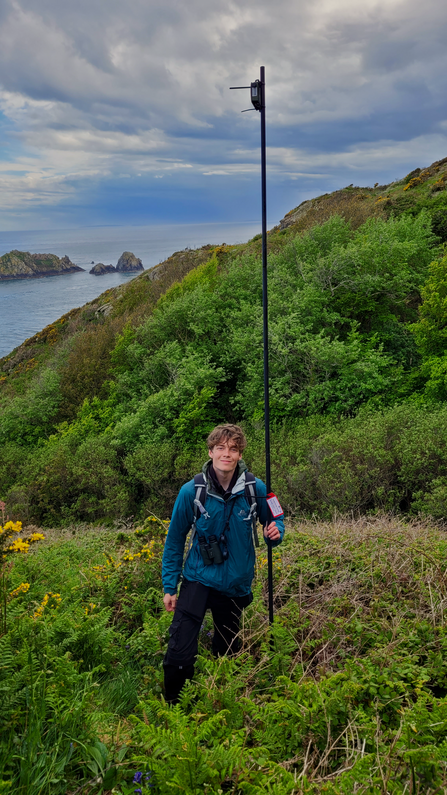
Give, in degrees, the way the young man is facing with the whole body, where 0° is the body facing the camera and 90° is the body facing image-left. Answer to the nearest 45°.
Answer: approximately 0°
